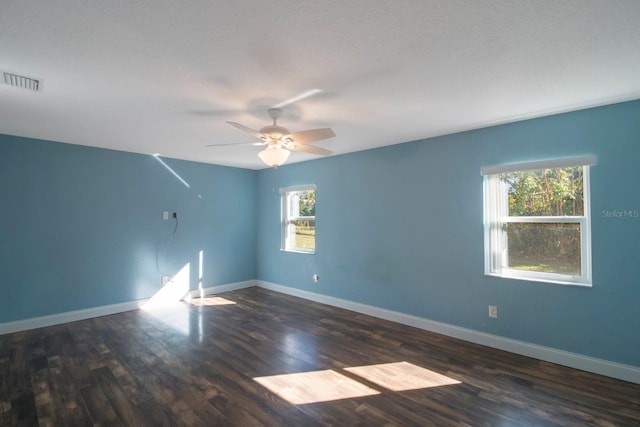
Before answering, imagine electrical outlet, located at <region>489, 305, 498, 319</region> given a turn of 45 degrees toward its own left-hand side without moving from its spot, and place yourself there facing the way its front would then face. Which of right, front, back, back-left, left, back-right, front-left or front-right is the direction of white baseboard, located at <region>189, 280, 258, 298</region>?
right

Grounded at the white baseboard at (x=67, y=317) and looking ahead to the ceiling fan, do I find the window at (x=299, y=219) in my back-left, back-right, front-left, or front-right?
front-left

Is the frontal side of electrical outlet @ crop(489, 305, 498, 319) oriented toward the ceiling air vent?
yes

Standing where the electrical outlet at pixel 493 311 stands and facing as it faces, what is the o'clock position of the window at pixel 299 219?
The window is roughly at 2 o'clock from the electrical outlet.

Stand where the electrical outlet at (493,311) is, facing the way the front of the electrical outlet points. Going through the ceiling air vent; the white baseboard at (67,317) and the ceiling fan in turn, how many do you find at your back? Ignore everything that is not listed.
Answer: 0

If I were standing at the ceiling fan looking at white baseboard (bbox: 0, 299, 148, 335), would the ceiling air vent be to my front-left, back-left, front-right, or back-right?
front-left

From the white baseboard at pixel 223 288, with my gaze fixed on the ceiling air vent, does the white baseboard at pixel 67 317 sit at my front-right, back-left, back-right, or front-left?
front-right

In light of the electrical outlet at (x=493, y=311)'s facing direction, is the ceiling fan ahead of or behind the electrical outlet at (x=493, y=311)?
ahead

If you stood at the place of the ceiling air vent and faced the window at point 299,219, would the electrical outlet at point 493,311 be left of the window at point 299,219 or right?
right
